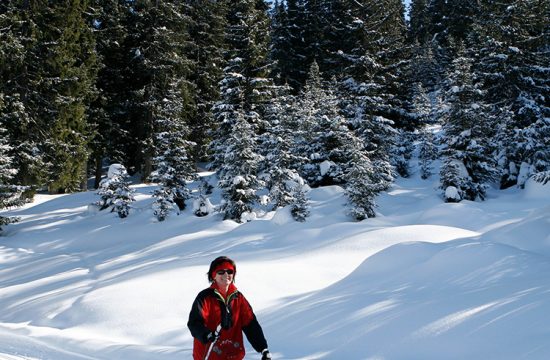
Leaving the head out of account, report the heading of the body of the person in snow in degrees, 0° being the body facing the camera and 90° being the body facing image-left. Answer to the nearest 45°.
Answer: approximately 315°

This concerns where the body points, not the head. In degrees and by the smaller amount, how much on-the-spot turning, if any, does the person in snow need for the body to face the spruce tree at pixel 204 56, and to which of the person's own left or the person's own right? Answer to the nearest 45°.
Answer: approximately 135° to the person's own left

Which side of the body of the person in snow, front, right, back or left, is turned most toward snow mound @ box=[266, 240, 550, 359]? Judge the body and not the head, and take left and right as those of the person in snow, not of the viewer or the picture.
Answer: left

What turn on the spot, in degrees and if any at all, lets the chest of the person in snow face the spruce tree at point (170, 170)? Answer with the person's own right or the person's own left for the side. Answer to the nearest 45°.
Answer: approximately 135° to the person's own left

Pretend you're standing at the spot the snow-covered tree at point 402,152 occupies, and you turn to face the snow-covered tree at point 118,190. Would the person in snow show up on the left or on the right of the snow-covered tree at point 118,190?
left

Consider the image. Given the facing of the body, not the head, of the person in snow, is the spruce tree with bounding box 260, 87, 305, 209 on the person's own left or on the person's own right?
on the person's own left

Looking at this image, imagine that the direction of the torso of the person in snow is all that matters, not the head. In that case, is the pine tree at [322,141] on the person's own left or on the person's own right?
on the person's own left

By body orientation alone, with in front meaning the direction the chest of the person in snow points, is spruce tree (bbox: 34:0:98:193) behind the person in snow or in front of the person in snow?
behind

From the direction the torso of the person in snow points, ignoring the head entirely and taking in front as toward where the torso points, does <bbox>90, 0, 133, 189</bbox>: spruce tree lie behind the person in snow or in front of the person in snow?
behind
